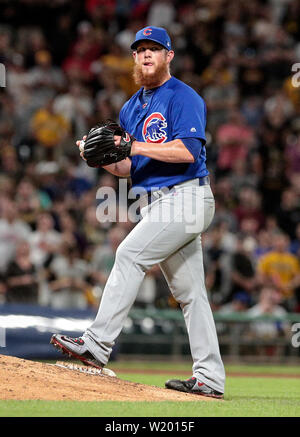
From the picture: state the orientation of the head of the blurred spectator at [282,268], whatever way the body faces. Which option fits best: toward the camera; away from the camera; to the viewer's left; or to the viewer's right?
toward the camera

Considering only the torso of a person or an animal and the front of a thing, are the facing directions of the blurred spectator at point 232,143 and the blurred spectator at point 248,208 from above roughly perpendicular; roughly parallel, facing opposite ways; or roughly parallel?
roughly parallel

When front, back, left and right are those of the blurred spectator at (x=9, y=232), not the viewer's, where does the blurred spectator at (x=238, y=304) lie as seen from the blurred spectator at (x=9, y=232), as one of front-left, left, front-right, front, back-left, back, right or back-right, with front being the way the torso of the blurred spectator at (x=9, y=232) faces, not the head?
left

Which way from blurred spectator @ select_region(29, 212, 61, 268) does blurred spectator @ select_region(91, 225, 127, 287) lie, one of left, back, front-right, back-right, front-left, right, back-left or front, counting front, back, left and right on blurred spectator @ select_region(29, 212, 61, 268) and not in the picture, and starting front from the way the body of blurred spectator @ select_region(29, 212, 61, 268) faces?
left

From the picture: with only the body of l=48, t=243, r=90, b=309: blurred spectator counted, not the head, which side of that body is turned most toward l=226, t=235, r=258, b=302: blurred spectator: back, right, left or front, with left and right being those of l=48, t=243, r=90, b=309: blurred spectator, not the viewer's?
left

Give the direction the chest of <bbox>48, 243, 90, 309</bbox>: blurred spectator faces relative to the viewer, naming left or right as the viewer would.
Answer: facing the viewer

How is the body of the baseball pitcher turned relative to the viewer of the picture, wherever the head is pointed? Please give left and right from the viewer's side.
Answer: facing the viewer and to the left of the viewer

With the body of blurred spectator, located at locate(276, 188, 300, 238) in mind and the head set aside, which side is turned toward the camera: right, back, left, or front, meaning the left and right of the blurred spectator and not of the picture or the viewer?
front

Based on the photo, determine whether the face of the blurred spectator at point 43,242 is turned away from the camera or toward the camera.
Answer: toward the camera

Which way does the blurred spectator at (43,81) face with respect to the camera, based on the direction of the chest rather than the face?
toward the camera

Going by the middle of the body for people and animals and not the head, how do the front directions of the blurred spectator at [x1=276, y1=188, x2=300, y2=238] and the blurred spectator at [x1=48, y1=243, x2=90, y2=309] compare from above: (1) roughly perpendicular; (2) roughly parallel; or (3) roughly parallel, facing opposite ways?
roughly parallel

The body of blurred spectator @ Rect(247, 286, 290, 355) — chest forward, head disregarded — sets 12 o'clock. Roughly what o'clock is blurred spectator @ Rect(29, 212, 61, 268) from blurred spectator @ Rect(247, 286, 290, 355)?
blurred spectator @ Rect(29, 212, 61, 268) is roughly at 3 o'clock from blurred spectator @ Rect(247, 286, 290, 355).
